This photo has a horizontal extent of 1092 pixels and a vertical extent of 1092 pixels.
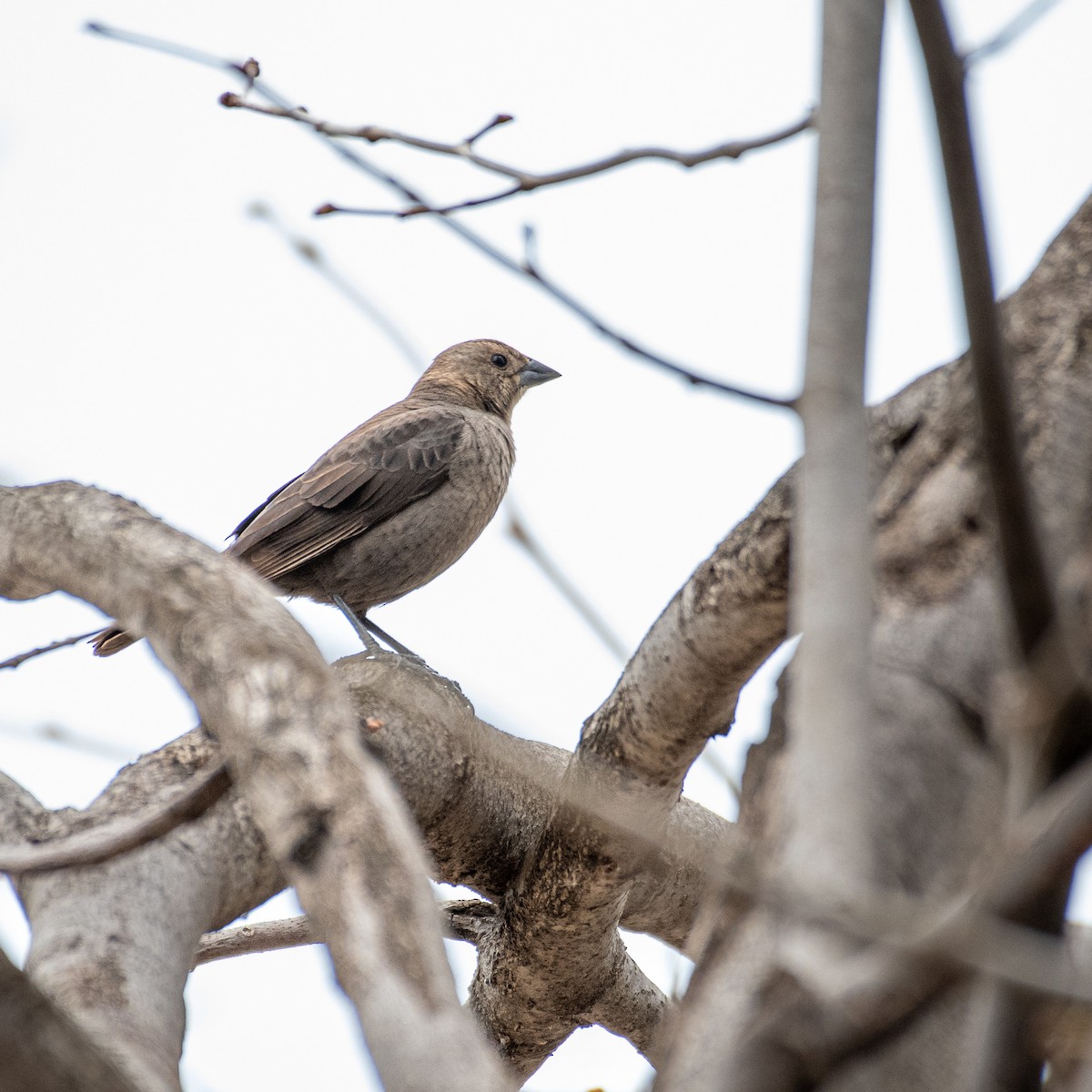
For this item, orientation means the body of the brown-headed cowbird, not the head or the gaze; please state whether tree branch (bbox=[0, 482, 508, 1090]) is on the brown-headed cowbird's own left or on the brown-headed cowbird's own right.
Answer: on the brown-headed cowbird's own right

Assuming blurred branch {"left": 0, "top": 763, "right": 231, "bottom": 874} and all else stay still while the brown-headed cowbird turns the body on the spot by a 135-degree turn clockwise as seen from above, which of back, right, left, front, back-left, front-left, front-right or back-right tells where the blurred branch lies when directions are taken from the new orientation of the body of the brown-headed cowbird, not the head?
front-left

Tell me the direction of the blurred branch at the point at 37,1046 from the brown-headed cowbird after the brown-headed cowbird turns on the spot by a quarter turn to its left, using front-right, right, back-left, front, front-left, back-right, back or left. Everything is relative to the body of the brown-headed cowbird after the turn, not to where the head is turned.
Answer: back

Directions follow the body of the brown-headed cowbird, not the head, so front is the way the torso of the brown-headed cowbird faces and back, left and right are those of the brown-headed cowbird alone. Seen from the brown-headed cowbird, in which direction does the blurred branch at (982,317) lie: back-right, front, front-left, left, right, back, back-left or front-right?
right

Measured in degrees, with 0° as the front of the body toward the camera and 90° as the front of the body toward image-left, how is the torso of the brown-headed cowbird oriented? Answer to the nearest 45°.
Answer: approximately 270°
